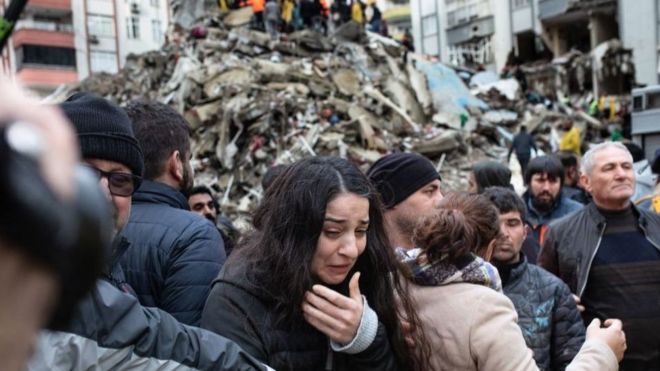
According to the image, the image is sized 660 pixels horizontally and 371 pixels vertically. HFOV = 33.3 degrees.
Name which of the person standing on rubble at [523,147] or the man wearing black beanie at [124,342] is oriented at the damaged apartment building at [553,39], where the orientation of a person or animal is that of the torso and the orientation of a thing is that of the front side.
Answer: the person standing on rubble

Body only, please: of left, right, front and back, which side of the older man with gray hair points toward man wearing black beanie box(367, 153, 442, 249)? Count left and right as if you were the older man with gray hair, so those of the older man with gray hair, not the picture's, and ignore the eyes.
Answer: right

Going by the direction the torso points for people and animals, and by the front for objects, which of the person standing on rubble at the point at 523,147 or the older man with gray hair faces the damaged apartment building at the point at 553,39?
the person standing on rubble

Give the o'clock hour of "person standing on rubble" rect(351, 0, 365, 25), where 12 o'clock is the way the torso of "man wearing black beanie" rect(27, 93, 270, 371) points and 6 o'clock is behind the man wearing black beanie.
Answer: The person standing on rubble is roughly at 8 o'clock from the man wearing black beanie.

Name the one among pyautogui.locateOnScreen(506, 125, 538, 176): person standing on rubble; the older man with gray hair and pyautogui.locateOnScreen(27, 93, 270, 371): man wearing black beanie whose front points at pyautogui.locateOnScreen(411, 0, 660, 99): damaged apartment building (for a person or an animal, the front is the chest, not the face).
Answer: the person standing on rubble

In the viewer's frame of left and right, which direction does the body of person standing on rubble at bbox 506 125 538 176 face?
facing away from the viewer

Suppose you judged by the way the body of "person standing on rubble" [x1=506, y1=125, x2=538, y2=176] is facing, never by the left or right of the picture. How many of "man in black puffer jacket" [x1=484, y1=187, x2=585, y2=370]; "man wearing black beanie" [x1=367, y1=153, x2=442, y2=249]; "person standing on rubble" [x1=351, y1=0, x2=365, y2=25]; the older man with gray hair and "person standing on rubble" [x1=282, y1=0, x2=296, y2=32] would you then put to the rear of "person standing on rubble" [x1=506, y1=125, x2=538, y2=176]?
3

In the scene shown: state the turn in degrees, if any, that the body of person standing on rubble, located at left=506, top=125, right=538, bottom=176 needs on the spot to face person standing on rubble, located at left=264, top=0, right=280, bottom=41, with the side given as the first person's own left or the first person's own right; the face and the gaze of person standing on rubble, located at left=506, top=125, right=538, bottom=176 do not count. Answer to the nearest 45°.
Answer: approximately 45° to the first person's own left
